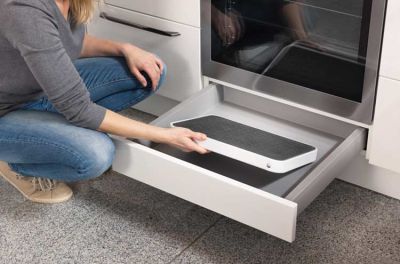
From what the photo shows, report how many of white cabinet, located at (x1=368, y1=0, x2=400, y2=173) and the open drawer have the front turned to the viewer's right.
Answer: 0

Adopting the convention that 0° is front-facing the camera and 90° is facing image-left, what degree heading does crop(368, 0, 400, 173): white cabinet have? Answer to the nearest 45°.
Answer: approximately 45°

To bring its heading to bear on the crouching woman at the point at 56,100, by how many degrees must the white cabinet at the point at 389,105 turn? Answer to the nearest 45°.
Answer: approximately 45° to its right

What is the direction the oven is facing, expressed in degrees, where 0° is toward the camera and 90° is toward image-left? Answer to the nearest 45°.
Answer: approximately 45°

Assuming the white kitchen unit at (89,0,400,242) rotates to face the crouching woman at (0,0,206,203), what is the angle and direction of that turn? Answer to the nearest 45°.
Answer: approximately 45° to its right

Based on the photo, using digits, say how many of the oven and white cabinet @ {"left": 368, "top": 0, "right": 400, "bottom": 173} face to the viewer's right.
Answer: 0

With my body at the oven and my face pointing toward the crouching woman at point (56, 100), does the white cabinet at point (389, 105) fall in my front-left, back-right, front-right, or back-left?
back-left
